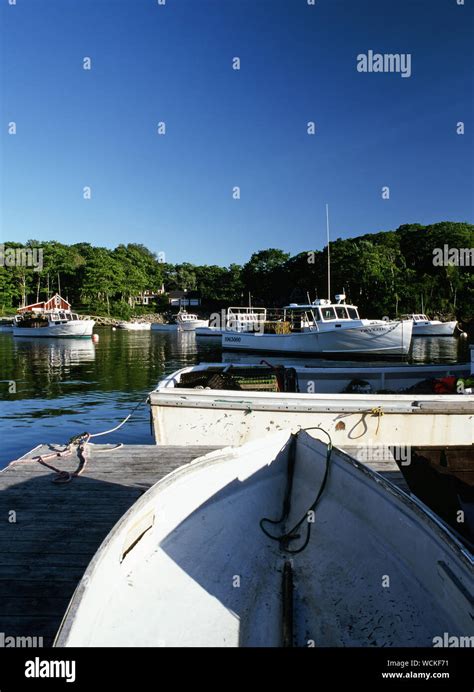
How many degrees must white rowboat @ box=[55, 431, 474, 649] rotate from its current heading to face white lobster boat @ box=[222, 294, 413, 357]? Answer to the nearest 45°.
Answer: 0° — it already faces it

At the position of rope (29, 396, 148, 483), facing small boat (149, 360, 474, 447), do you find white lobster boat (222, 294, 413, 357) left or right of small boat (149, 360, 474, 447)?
left

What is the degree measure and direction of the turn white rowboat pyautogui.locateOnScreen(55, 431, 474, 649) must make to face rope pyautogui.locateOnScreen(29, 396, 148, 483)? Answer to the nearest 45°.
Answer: approximately 45° to its left

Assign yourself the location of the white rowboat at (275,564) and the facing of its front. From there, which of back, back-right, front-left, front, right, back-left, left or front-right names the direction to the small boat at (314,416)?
front

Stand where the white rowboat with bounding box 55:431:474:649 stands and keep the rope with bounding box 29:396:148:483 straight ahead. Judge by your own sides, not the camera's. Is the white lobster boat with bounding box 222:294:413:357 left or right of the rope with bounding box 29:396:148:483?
right

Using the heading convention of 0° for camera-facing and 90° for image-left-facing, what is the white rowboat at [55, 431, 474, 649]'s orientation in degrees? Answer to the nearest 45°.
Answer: approximately 180°
